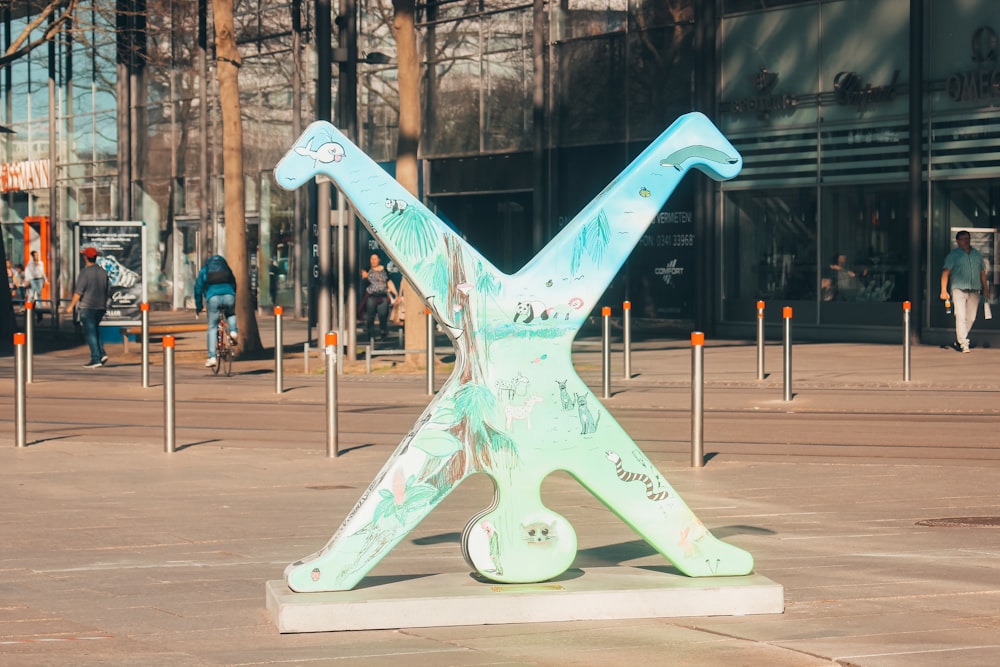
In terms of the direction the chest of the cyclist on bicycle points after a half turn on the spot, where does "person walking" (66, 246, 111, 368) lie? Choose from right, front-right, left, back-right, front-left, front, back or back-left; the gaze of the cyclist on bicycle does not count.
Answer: back-right

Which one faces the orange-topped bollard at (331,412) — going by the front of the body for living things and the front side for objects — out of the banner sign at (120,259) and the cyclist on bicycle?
the banner sign

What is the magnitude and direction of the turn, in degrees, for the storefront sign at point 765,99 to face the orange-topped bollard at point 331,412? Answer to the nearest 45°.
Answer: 0° — it already faces it

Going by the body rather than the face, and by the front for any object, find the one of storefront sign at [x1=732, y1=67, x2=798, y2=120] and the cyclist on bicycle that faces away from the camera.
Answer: the cyclist on bicycle

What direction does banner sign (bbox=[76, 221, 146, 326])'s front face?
toward the camera

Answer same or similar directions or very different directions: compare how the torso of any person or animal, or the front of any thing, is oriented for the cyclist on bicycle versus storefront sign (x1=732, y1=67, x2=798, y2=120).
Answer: very different directions

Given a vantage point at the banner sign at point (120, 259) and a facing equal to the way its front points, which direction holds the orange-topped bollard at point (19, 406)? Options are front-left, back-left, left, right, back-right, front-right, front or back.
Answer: front

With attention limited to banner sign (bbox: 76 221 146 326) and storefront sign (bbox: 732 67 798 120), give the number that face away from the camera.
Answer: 0

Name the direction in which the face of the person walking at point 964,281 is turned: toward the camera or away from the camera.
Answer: toward the camera

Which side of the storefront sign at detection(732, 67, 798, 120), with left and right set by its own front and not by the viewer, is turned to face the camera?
front

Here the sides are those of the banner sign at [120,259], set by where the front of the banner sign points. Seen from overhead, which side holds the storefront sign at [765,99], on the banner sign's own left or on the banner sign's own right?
on the banner sign's own left

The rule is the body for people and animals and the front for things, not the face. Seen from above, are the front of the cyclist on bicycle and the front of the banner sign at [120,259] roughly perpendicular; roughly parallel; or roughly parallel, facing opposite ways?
roughly parallel, facing opposite ways

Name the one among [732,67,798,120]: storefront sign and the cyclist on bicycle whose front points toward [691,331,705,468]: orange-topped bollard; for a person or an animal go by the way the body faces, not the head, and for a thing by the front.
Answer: the storefront sign

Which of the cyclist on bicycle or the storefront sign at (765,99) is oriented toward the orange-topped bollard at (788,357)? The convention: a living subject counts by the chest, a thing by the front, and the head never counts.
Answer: the storefront sign

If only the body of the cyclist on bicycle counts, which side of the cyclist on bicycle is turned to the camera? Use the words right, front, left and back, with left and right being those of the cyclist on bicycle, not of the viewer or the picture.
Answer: back

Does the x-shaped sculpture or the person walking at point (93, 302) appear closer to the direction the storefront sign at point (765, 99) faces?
the x-shaped sculpture

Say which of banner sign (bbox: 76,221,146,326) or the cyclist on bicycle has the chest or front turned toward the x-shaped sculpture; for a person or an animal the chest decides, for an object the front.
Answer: the banner sign
